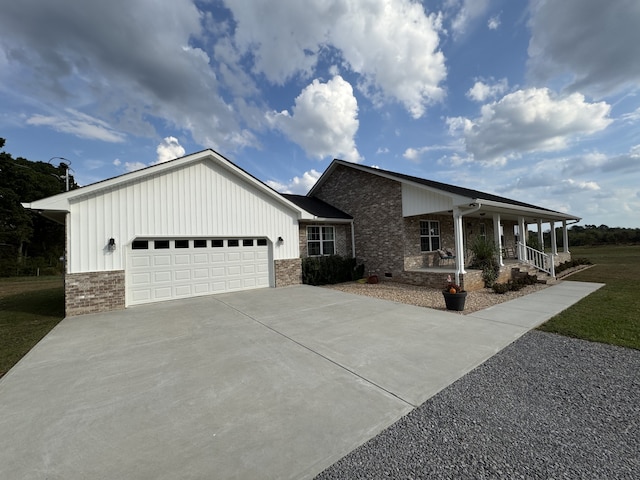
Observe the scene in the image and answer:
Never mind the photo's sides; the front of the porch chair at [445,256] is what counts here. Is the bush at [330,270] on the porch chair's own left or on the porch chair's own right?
on the porch chair's own right

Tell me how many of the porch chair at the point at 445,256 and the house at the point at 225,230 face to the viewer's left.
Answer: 0

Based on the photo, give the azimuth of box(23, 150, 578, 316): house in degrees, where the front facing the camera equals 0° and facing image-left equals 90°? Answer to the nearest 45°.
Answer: approximately 315°

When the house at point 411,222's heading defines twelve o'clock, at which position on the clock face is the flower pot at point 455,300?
The flower pot is roughly at 1 o'clock from the house.

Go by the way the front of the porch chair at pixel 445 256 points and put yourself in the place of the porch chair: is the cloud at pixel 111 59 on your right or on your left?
on your right

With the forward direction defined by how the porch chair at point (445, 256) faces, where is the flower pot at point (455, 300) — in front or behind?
in front

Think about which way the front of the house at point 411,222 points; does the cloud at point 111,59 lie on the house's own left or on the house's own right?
on the house's own right
